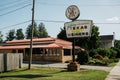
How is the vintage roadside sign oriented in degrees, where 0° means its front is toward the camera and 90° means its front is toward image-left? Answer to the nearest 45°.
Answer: approximately 0°

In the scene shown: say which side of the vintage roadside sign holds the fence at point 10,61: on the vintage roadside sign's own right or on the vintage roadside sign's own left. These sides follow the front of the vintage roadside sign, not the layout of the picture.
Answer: on the vintage roadside sign's own right
